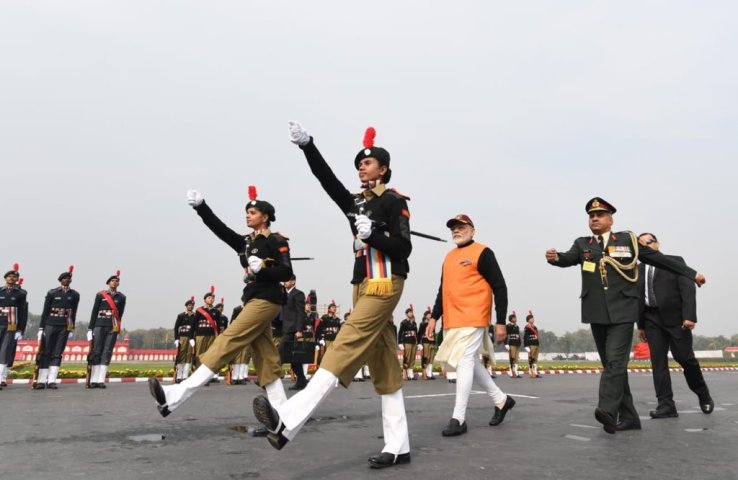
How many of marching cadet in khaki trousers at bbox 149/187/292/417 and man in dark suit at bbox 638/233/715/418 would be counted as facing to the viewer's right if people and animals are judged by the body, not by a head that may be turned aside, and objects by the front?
0

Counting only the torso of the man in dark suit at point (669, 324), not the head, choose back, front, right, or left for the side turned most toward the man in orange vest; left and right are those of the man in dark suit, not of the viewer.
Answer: front

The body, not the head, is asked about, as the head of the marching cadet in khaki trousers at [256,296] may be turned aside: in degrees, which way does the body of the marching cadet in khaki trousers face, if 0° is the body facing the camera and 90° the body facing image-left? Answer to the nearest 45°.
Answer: approximately 45°

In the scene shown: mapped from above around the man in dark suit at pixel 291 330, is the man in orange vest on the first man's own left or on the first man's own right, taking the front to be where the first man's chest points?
on the first man's own left

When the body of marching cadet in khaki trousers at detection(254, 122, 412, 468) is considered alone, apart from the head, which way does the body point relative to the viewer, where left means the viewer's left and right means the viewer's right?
facing the viewer and to the left of the viewer

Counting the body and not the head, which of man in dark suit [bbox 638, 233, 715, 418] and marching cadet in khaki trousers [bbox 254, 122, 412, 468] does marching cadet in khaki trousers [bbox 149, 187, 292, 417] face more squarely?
the marching cadet in khaki trousers

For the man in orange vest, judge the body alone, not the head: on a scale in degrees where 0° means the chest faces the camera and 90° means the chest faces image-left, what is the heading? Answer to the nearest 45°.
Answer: approximately 45°

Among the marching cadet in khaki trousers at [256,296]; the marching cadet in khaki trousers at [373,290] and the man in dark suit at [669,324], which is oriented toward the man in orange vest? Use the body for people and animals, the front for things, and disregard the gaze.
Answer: the man in dark suit

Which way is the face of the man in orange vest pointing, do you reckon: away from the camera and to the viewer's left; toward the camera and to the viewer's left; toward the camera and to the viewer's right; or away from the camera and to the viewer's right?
toward the camera and to the viewer's left

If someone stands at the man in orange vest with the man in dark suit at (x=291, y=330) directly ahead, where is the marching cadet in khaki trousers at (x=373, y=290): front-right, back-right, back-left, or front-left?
back-left

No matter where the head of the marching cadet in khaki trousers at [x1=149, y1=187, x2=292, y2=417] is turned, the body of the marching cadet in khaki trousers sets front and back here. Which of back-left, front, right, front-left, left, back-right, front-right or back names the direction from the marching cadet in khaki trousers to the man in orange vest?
back-left

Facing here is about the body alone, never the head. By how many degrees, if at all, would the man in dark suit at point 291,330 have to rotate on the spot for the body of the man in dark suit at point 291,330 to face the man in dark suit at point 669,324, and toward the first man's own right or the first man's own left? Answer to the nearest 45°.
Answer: approximately 90° to the first man's own left

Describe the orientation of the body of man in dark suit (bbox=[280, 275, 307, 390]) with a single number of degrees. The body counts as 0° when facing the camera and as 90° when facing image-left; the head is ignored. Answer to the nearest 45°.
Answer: approximately 45°

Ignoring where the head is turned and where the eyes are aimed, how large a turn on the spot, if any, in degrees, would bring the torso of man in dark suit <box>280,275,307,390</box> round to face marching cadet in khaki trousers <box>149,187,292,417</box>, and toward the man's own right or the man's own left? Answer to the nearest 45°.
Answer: approximately 45° to the man's own left
